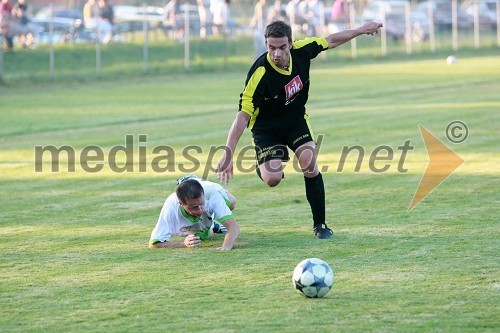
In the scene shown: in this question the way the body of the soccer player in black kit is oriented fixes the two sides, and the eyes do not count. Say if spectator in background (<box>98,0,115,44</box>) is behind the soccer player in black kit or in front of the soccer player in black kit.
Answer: behind

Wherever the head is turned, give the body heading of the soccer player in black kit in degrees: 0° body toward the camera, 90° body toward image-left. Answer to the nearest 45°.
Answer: approximately 0°

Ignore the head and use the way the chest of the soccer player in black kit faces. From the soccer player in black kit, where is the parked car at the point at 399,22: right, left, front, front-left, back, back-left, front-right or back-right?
back

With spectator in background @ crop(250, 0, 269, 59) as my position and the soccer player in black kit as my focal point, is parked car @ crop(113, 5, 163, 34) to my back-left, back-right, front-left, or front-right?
back-right

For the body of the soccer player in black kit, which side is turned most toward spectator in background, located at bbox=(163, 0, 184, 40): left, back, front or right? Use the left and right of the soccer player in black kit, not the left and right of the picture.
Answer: back

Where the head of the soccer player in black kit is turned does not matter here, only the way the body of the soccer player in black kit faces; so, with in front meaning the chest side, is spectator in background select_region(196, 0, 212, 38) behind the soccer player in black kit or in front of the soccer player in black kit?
behind

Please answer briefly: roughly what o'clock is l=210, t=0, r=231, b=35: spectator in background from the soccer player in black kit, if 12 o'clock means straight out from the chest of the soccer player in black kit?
The spectator in background is roughly at 6 o'clock from the soccer player in black kit.

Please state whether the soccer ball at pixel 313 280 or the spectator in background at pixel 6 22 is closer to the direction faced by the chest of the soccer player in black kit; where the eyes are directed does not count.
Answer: the soccer ball

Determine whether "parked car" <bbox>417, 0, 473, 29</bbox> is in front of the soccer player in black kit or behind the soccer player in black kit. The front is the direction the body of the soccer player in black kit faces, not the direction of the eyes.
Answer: behind

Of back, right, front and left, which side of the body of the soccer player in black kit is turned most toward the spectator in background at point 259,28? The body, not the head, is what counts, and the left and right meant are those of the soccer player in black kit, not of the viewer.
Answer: back

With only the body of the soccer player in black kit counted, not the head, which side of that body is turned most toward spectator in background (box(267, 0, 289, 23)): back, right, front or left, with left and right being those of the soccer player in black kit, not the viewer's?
back
